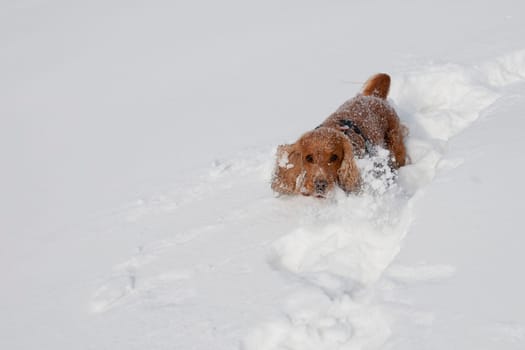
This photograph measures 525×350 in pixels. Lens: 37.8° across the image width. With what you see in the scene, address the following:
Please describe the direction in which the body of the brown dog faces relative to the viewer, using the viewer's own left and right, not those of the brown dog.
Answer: facing the viewer and to the left of the viewer
